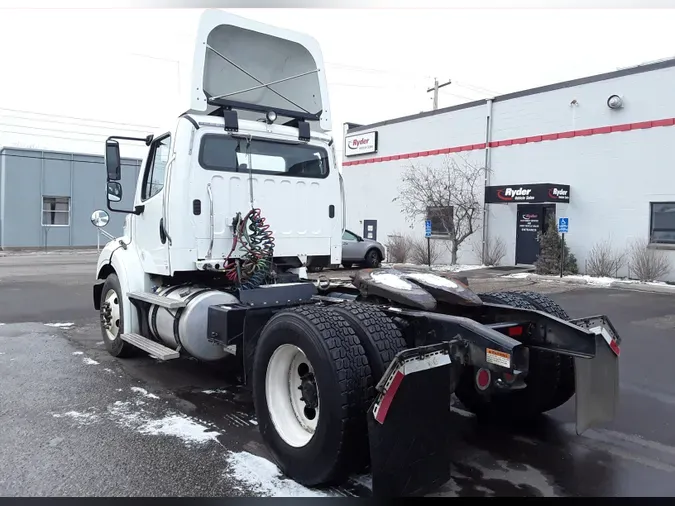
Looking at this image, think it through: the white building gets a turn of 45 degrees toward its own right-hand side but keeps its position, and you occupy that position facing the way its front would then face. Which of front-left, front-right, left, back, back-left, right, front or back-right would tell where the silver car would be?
front

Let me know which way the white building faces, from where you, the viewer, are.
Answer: facing the viewer and to the left of the viewer

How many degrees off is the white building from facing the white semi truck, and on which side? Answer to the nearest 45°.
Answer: approximately 45° to its left

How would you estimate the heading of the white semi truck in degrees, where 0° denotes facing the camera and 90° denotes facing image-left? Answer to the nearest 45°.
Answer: approximately 135°
